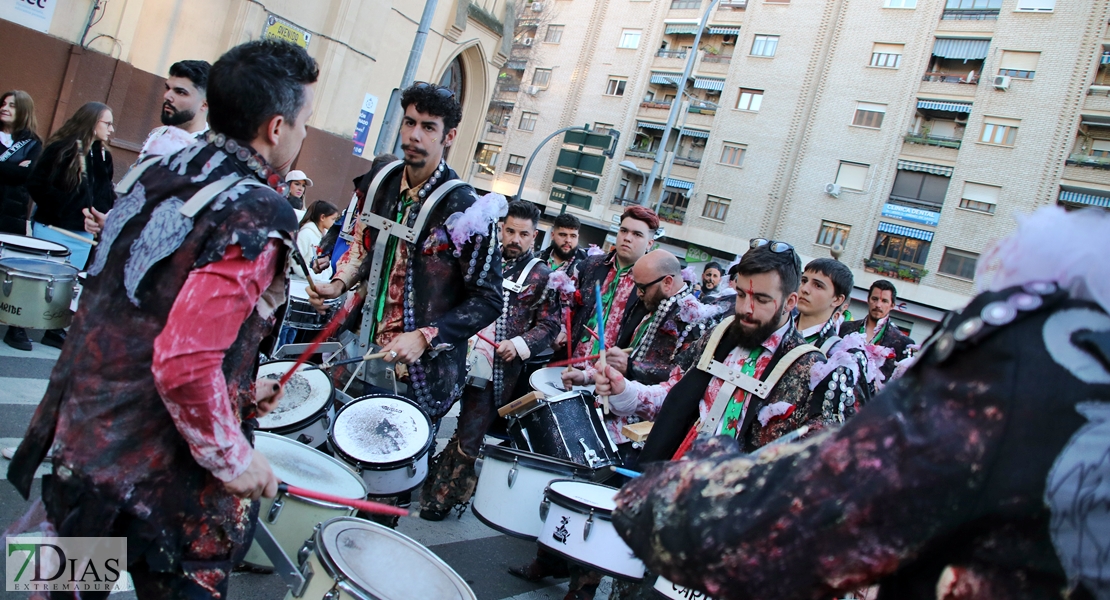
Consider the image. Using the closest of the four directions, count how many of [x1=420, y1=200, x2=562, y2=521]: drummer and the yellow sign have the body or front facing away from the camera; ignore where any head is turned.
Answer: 0

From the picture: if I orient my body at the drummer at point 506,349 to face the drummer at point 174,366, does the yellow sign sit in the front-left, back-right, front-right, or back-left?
back-right

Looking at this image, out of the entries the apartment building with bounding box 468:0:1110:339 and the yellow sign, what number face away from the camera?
0

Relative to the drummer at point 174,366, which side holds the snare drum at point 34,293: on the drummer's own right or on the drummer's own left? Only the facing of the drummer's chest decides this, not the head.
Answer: on the drummer's own left

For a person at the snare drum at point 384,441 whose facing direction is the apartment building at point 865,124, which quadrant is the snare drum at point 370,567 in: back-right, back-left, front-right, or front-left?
back-right

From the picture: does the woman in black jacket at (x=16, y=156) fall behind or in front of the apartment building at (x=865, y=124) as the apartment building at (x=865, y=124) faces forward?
in front

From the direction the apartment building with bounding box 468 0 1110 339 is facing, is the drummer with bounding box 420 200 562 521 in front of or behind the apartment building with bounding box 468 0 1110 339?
in front

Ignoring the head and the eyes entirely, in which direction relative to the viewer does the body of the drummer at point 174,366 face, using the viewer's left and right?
facing away from the viewer and to the right of the viewer

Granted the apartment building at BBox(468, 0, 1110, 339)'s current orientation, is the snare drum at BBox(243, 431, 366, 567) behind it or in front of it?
in front

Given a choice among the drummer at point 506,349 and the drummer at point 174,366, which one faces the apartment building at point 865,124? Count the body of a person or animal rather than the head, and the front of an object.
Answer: the drummer at point 174,366

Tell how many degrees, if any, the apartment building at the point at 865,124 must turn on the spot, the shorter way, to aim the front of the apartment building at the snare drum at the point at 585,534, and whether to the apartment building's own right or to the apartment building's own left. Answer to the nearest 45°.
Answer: approximately 45° to the apartment building's own left

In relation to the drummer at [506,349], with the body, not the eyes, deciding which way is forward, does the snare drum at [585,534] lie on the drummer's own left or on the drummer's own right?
on the drummer's own left

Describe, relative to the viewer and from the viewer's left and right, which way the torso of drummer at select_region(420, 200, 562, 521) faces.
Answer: facing the viewer and to the left of the viewer

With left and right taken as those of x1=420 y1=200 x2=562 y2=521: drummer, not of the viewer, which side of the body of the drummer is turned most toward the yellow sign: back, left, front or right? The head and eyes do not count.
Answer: right
